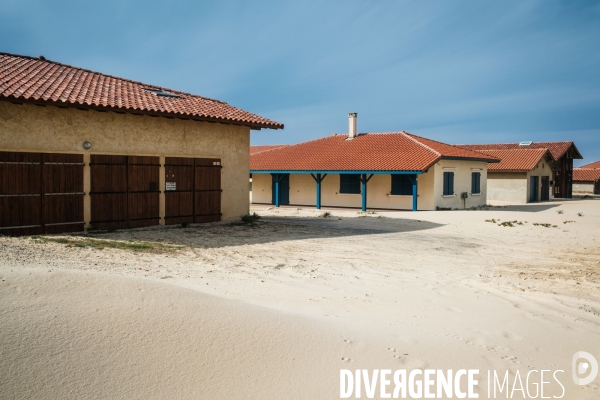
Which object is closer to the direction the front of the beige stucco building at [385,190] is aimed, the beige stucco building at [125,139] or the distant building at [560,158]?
the beige stucco building

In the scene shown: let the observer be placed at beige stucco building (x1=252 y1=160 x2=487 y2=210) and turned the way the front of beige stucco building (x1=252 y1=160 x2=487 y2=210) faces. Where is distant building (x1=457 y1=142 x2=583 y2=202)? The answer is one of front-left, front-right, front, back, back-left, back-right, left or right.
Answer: back-left

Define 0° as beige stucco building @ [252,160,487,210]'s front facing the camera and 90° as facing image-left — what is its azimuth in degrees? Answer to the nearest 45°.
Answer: approximately 0°

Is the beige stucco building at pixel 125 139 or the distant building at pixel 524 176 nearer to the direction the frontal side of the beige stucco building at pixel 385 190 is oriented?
the beige stucco building

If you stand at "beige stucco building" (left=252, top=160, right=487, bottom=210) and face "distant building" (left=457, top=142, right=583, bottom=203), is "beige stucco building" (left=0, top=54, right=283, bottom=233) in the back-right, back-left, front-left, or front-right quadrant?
back-right

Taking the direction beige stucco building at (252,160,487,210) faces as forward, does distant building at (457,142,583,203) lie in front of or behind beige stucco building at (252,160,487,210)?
behind

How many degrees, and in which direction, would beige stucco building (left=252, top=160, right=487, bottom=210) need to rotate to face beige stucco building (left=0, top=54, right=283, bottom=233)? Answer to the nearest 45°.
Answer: approximately 45° to its right
